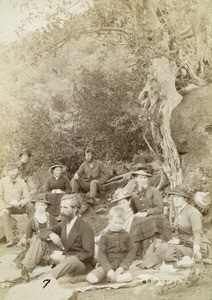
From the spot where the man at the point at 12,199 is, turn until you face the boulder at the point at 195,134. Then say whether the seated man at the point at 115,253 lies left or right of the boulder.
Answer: right

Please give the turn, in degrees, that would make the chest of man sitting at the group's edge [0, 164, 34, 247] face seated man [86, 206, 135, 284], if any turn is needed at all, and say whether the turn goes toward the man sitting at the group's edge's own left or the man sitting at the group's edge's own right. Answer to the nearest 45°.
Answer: approximately 45° to the man sitting at the group's edge's own left

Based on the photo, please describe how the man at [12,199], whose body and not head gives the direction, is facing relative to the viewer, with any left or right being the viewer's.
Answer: facing the viewer

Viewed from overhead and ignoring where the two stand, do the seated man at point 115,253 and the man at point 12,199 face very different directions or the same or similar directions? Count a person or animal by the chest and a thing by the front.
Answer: same or similar directions

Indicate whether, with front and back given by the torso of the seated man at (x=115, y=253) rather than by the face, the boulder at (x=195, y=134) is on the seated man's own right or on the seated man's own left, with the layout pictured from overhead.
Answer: on the seated man's own left

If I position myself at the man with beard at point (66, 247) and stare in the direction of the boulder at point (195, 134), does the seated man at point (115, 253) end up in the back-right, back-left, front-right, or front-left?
front-right

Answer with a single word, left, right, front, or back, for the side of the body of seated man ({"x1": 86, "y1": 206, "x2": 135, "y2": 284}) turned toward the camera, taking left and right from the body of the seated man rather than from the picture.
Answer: front

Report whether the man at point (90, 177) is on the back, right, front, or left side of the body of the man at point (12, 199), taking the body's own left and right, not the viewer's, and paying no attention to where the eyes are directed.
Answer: left

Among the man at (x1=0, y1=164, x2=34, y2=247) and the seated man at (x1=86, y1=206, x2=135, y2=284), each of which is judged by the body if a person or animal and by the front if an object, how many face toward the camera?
2

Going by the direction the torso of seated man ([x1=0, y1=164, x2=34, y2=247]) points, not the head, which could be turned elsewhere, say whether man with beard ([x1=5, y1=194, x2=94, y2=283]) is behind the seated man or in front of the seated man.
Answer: in front

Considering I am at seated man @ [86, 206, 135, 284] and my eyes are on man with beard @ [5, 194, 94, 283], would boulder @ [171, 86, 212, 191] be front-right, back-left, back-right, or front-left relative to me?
back-right
